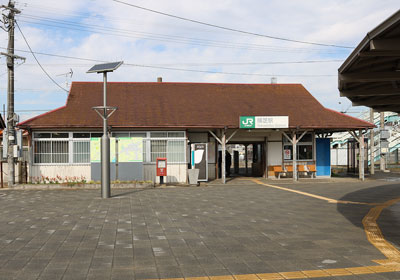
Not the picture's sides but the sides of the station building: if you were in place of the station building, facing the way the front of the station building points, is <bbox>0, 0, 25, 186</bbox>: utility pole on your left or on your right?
on your right

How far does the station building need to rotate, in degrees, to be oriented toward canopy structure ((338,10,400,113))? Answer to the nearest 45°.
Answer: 0° — it already faces it

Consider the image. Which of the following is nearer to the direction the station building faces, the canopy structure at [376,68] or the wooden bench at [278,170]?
the canopy structure

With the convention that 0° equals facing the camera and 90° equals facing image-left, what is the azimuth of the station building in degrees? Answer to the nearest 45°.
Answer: approximately 0°
